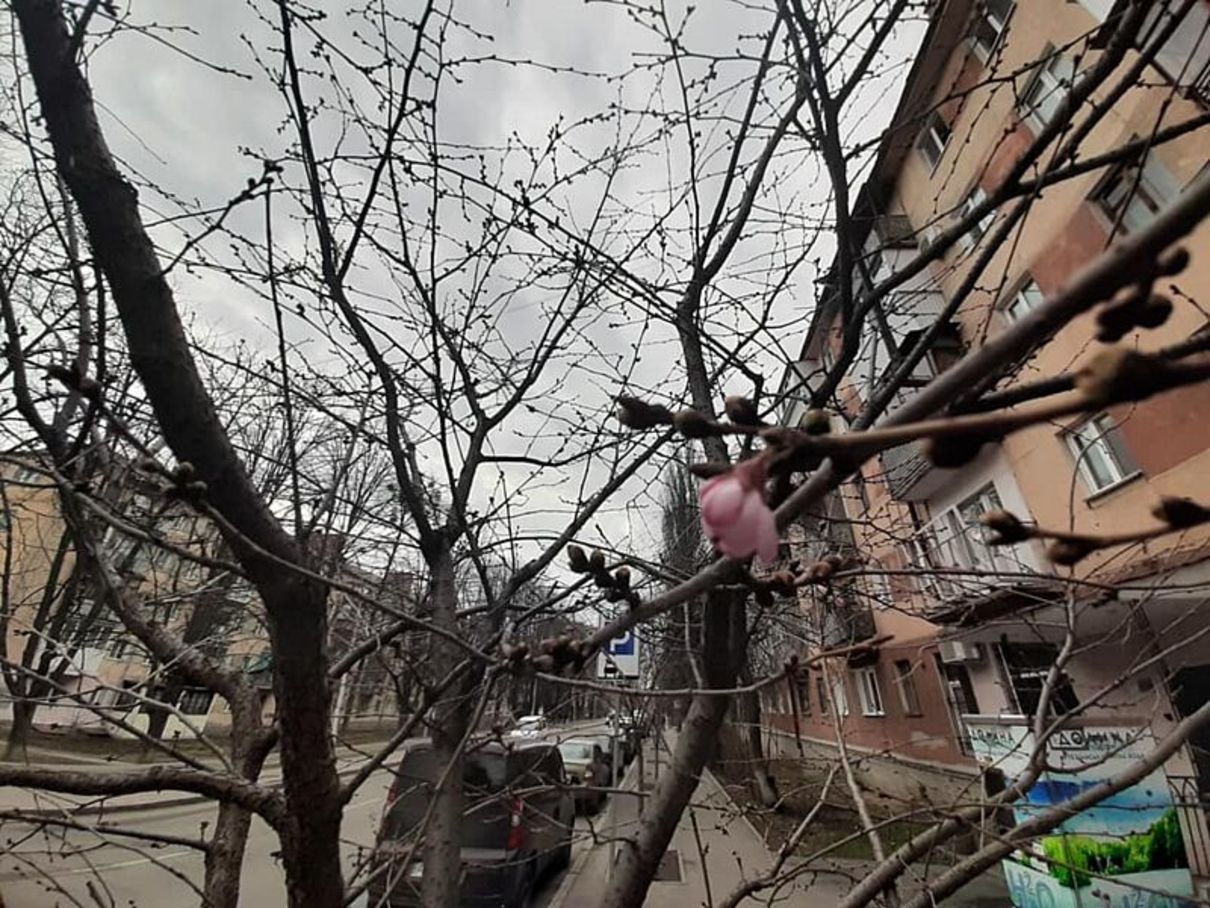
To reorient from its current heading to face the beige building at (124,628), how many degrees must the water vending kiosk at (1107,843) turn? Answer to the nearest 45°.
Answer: approximately 45° to its right

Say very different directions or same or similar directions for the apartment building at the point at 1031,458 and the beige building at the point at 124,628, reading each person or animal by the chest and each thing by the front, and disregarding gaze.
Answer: very different directions

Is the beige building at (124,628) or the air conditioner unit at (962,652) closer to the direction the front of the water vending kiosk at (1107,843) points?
the beige building

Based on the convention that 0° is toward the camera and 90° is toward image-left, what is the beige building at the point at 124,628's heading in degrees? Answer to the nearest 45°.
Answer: approximately 315°

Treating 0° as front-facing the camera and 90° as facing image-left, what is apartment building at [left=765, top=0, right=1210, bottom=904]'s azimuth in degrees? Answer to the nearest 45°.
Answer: approximately 45°

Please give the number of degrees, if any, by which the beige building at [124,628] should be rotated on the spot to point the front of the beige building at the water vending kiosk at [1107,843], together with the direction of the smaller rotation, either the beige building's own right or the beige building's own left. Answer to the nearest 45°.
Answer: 0° — it already faces it
